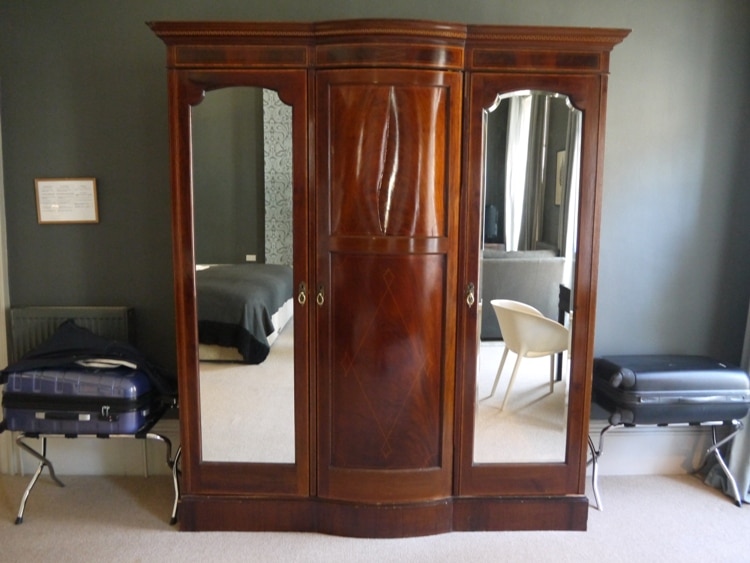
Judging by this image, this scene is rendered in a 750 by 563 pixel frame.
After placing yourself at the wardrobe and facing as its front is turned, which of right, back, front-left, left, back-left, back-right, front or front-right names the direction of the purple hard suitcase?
right

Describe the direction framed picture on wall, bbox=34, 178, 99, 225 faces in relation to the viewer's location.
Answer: facing the viewer

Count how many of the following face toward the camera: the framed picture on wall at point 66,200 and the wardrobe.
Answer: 2

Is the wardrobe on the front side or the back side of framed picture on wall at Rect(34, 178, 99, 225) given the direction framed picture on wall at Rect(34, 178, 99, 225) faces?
on the front side

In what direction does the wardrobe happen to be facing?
toward the camera

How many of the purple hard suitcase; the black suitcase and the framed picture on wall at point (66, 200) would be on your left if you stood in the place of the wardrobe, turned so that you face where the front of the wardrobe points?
1

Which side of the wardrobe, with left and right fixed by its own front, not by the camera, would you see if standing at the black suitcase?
left

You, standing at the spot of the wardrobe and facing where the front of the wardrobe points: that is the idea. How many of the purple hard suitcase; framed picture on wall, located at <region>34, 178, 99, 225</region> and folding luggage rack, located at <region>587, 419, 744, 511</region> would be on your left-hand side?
1
